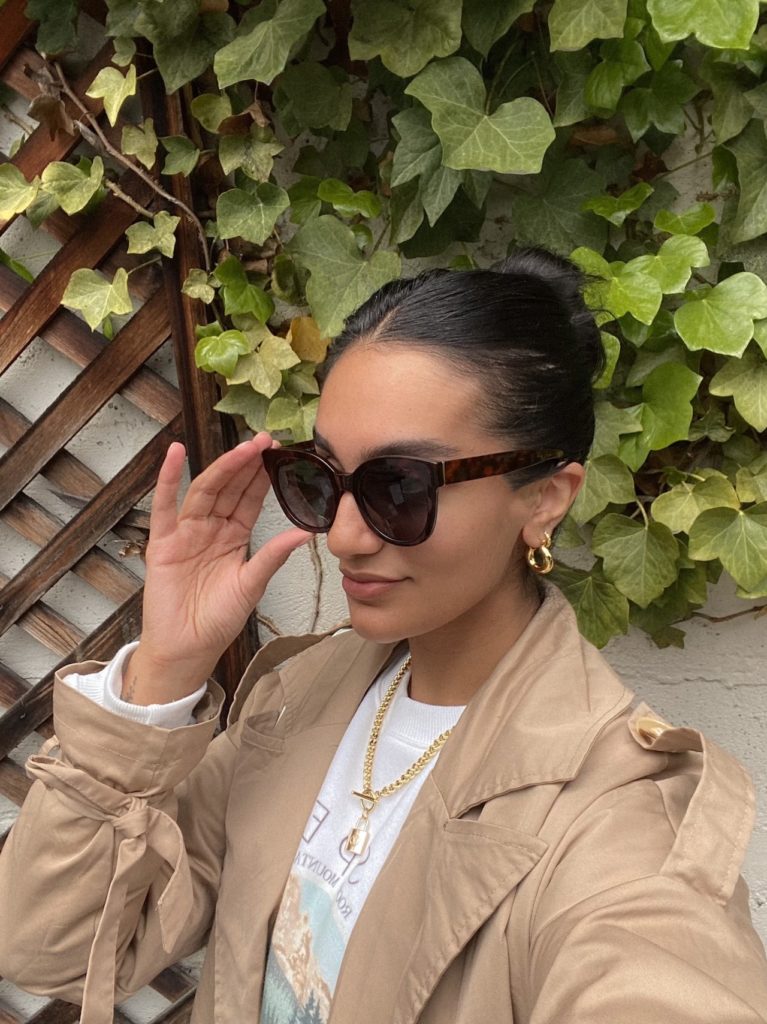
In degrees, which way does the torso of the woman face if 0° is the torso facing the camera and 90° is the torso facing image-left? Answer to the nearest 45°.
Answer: approximately 45°

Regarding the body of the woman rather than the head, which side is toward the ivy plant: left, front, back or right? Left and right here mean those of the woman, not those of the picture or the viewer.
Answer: back
